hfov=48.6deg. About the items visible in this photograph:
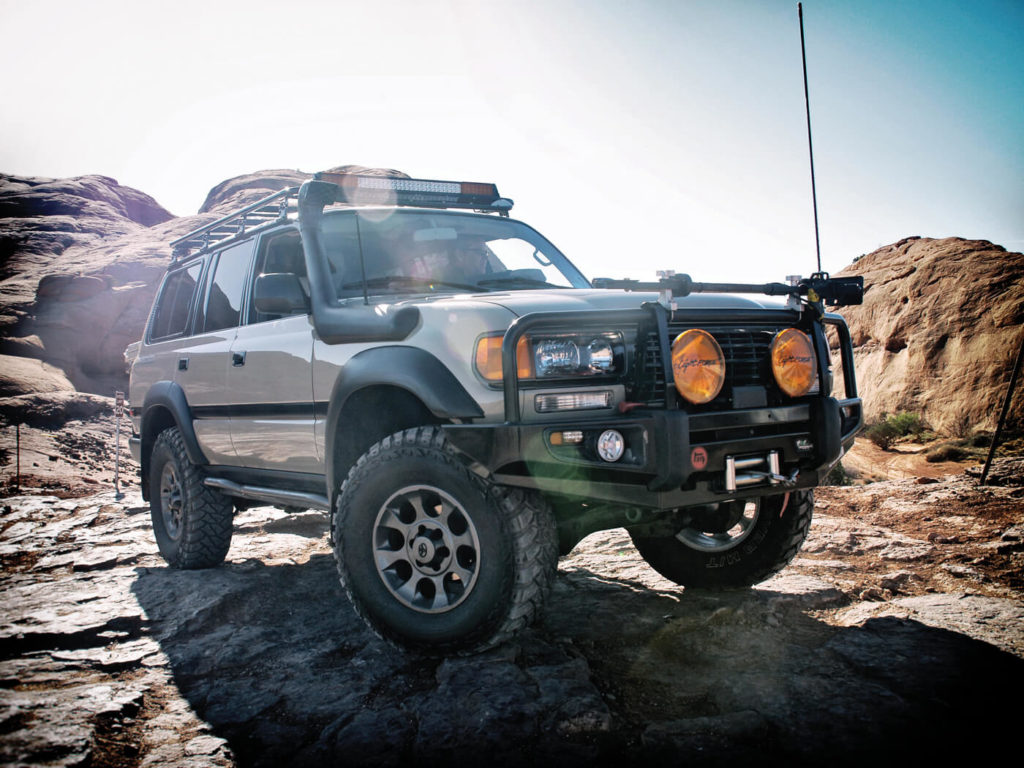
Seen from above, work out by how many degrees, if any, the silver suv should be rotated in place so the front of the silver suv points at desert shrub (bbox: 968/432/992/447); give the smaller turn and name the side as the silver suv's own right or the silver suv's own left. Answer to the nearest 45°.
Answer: approximately 90° to the silver suv's own left

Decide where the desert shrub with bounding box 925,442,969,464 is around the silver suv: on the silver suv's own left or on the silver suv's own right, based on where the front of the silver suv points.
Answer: on the silver suv's own left

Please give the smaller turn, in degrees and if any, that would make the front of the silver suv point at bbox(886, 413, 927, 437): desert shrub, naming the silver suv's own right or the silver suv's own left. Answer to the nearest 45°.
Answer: approximately 90° to the silver suv's own left

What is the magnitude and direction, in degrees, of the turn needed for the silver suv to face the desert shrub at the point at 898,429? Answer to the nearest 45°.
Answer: approximately 90° to its left

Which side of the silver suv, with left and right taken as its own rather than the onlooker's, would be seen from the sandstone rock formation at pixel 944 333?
left

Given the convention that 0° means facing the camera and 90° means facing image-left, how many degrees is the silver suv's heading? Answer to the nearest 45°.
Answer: approximately 315°
